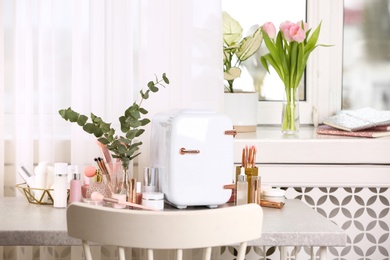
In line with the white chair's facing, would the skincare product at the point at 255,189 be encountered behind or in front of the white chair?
in front

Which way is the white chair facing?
away from the camera

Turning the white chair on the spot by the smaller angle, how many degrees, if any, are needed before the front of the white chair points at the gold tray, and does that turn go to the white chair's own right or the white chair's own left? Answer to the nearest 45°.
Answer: approximately 45° to the white chair's own left

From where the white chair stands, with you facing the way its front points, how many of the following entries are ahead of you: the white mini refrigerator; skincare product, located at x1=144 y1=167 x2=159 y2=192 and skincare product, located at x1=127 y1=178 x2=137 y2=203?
3

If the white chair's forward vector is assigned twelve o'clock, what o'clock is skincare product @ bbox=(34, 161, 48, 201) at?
The skincare product is roughly at 11 o'clock from the white chair.

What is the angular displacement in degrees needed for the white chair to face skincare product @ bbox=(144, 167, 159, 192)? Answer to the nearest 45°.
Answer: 0° — it already faces it

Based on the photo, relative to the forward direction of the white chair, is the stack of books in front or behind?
in front

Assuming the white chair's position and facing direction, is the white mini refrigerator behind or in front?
in front

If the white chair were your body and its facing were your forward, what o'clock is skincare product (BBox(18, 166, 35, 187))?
The skincare product is roughly at 11 o'clock from the white chair.
